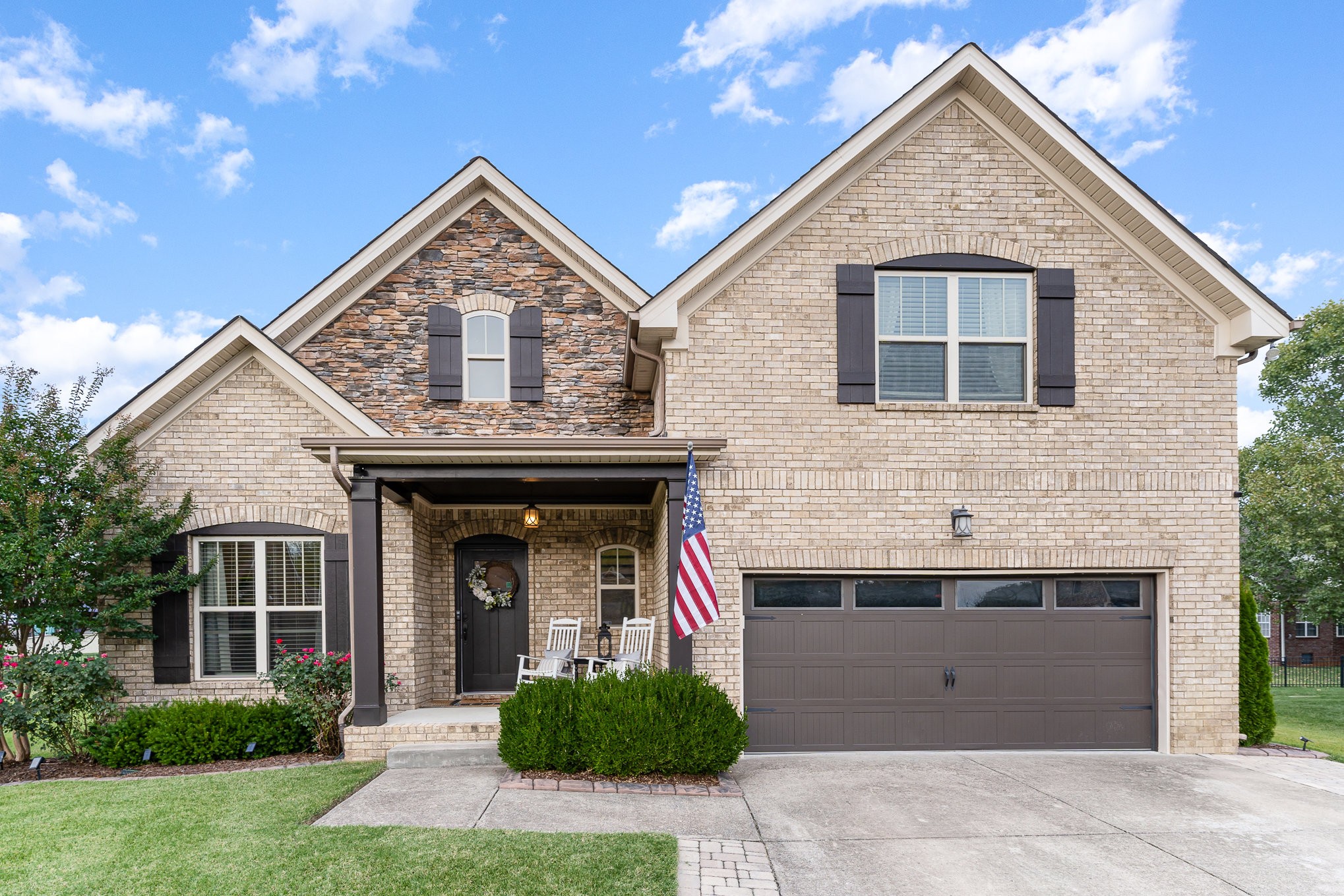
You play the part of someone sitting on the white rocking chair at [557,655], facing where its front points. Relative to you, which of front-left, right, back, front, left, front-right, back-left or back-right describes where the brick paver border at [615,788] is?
front-left

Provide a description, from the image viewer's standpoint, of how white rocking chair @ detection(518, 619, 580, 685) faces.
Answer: facing the viewer and to the left of the viewer

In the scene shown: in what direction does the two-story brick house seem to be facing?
toward the camera

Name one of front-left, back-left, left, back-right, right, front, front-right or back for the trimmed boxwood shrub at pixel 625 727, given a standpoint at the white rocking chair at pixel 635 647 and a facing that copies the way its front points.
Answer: front-left

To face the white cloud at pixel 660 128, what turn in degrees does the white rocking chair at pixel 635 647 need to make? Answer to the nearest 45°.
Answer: approximately 135° to its right

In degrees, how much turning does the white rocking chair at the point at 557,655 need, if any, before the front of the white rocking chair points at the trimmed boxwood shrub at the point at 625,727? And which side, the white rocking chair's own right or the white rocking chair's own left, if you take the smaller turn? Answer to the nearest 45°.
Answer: approximately 45° to the white rocking chair's own left

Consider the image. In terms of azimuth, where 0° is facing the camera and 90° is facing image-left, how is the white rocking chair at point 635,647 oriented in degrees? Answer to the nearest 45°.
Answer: approximately 45°

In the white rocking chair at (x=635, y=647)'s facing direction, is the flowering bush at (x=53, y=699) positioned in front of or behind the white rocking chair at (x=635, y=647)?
in front

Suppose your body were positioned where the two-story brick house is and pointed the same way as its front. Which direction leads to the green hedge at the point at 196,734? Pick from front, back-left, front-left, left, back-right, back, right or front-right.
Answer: right

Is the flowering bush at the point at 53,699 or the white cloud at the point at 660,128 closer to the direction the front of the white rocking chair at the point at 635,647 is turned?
the flowering bush

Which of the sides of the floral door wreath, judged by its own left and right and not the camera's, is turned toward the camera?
front
